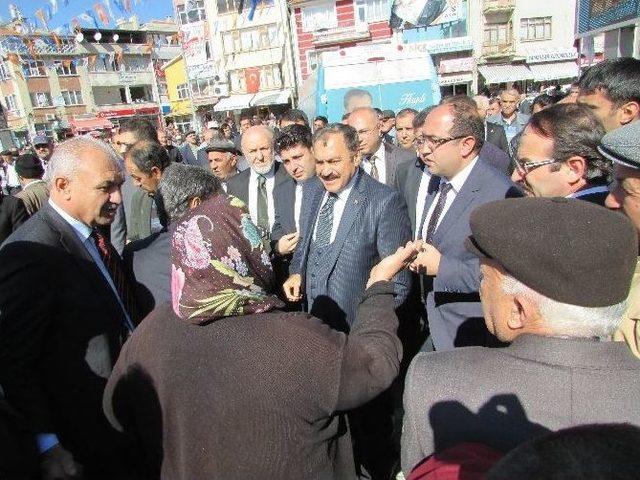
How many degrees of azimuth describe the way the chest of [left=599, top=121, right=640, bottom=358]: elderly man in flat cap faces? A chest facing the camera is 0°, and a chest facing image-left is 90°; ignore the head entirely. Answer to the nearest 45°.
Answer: approximately 90°

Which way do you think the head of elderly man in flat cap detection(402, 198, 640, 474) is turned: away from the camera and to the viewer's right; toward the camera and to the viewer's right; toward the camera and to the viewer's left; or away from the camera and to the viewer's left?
away from the camera and to the viewer's left

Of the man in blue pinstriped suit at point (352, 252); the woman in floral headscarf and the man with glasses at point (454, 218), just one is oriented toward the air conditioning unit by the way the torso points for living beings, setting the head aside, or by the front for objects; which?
the woman in floral headscarf

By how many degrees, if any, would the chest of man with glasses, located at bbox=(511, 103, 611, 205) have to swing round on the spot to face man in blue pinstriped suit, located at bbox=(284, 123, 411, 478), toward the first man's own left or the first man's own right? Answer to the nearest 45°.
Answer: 0° — they already face them

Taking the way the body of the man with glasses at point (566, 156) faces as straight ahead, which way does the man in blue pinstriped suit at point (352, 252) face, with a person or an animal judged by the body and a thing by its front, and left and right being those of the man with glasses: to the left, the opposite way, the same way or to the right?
to the left

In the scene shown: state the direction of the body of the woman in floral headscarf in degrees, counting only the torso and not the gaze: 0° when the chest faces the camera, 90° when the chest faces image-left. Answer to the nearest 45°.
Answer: approximately 180°
